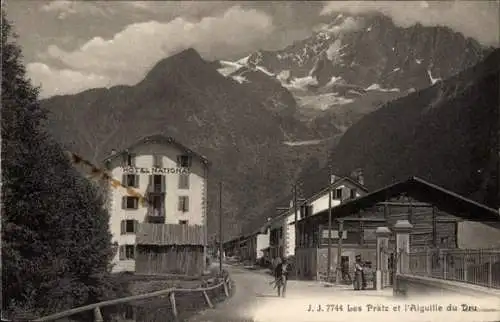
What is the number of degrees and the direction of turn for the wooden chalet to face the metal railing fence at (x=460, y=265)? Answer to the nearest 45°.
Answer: approximately 45° to its left
